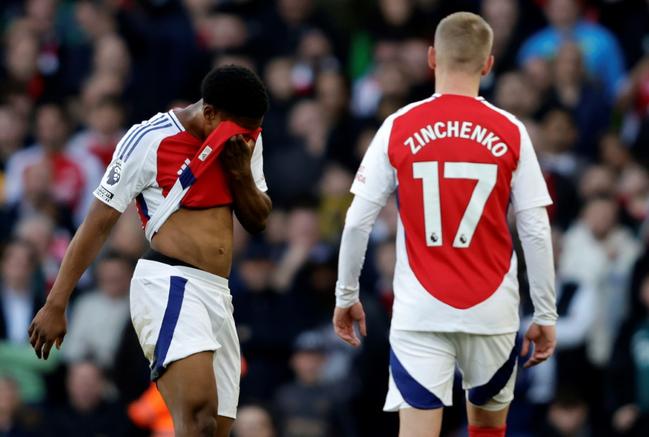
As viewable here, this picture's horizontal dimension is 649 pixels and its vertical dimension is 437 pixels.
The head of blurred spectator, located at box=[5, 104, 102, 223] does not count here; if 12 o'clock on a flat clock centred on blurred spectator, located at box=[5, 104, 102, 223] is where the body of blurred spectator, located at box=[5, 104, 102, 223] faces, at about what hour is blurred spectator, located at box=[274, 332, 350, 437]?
blurred spectator, located at box=[274, 332, 350, 437] is roughly at 11 o'clock from blurred spectator, located at box=[5, 104, 102, 223].

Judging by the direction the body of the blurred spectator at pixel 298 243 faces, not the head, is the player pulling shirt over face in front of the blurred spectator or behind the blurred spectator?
in front

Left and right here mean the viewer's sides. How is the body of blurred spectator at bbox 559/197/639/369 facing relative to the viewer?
facing the viewer

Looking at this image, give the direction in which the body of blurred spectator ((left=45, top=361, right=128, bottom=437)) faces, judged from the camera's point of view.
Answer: toward the camera

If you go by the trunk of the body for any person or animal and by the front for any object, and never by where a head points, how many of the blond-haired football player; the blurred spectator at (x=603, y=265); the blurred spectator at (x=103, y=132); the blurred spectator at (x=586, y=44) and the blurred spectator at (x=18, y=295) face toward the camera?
4

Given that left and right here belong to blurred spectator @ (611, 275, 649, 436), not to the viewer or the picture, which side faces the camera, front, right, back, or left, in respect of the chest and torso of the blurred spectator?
front

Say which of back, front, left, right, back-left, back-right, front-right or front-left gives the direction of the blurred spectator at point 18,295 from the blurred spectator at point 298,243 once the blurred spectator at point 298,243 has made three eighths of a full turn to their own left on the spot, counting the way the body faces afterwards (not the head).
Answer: back-left

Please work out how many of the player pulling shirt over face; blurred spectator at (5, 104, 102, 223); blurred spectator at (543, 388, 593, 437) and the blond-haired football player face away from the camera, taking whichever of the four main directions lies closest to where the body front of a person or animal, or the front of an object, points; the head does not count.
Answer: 1
